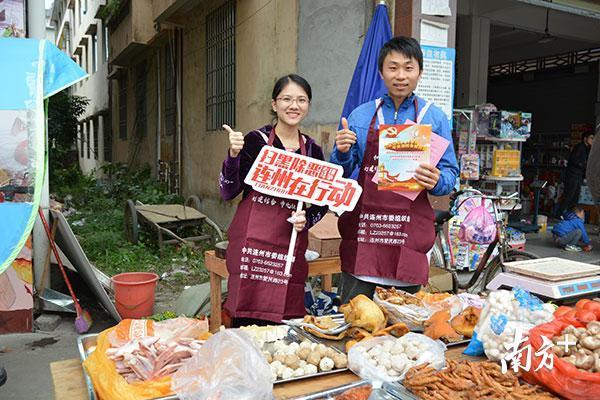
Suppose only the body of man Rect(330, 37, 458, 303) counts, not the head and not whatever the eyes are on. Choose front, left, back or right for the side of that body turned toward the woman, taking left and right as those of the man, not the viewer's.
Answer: right

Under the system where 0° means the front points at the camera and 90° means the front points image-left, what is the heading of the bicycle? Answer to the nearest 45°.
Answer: approximately 315°

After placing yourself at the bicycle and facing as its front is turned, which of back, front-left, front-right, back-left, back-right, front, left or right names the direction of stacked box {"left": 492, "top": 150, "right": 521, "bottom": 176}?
back-left

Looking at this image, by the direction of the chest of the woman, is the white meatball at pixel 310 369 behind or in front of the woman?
in front

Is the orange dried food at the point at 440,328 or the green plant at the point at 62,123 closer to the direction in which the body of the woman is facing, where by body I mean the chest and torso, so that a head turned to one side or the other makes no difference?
the orange dried food

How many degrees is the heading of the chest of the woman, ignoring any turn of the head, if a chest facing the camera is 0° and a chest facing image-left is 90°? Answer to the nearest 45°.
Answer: approximately 0°

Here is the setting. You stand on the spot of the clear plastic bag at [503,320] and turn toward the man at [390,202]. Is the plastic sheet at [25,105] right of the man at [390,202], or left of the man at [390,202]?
left

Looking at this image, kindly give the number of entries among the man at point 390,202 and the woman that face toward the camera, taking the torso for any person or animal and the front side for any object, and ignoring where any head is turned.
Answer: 2

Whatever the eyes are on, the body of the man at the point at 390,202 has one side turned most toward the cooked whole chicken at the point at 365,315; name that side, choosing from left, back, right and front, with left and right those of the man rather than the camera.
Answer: front
